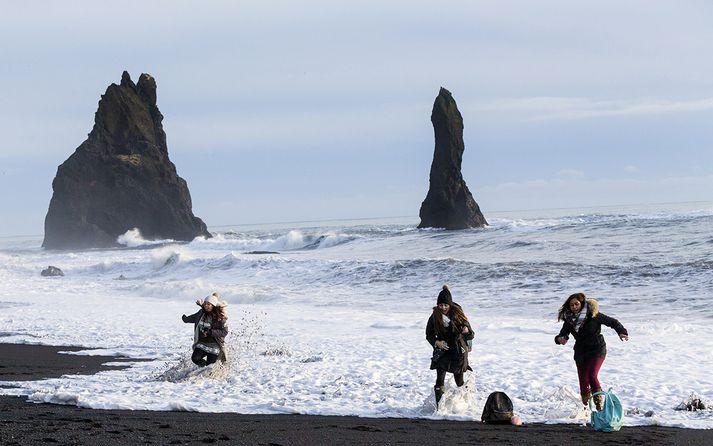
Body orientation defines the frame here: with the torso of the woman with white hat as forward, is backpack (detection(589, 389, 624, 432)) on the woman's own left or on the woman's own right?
on the woman's own left

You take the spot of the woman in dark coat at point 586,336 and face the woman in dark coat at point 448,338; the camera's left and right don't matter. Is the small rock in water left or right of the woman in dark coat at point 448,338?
right

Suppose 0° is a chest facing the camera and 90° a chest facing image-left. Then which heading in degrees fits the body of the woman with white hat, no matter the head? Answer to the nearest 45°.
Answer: approximately 45°

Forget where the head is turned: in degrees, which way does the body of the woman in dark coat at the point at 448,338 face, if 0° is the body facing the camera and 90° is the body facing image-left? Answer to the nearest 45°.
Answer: approximately 0°

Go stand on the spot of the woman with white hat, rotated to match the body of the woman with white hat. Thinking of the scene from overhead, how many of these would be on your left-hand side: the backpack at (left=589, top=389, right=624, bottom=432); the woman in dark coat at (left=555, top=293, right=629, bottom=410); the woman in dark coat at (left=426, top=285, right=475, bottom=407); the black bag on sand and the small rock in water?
4

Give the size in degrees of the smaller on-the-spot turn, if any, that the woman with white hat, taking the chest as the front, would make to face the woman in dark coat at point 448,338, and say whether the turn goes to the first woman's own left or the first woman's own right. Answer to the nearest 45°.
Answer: approximately 90° to the first woman's own left
